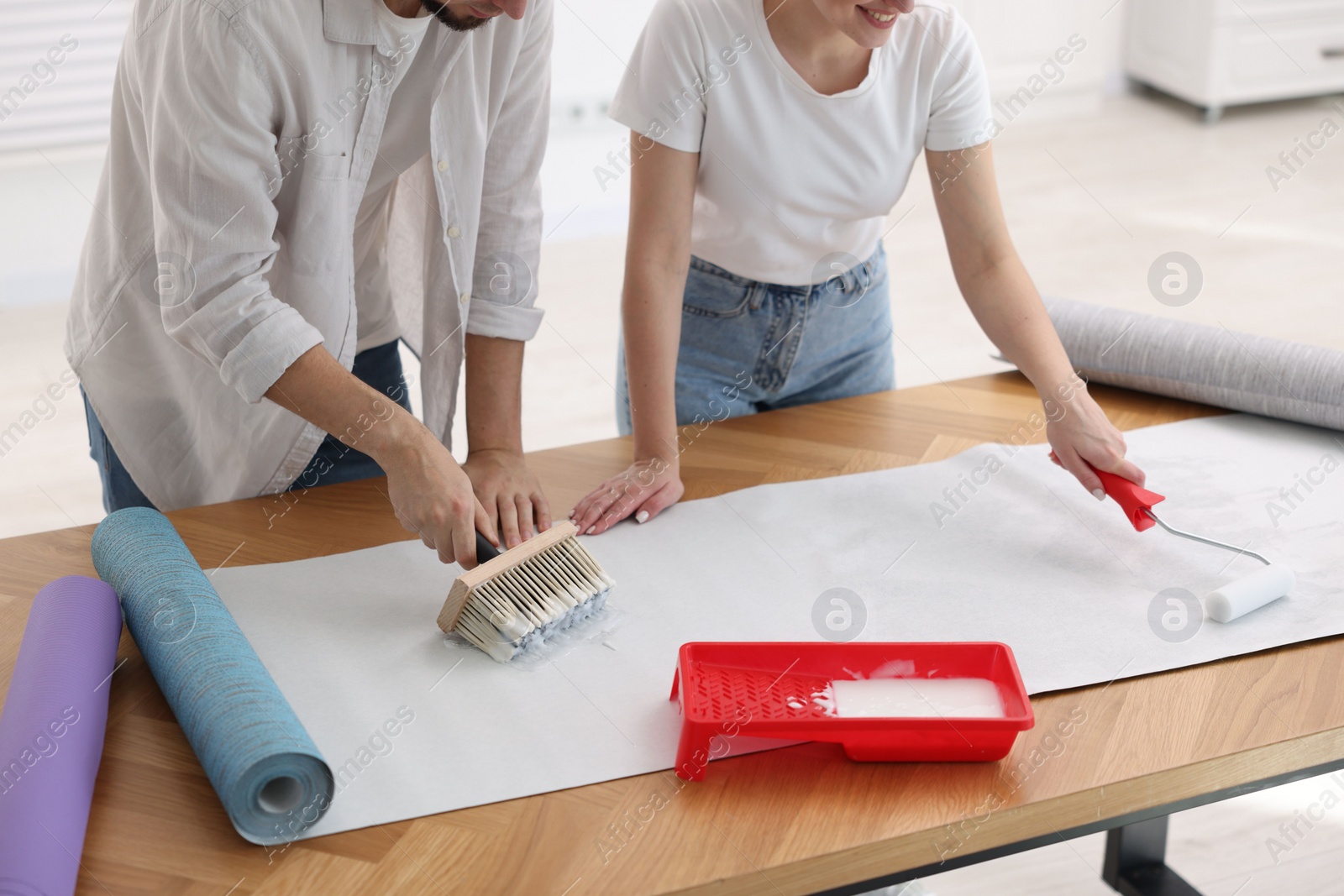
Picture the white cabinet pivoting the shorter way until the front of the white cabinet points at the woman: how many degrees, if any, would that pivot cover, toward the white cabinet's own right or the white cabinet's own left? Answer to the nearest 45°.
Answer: approximately 45° to the white cabinet's own right

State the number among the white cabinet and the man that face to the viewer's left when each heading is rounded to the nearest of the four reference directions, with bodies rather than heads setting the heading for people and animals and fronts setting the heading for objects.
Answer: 0

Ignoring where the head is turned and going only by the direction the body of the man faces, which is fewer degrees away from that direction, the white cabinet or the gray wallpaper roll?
the gray wallpaper roll

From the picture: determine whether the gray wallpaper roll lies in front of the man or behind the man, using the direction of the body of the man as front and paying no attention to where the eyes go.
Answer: in front

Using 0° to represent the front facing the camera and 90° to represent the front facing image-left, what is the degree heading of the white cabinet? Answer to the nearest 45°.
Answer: approximately 315°

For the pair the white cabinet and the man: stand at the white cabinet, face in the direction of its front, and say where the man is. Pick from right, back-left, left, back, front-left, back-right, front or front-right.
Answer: front-right

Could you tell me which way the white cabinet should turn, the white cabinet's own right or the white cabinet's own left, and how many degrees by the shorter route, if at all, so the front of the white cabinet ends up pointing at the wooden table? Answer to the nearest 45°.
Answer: approximately 45° to the white cabinet's own right

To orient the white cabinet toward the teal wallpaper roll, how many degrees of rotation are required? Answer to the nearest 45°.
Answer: approximately 45° to its right

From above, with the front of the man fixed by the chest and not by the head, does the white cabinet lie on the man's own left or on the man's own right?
on the man's own left

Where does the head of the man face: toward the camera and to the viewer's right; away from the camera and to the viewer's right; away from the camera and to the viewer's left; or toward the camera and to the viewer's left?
toward the camera and to the viewer's right

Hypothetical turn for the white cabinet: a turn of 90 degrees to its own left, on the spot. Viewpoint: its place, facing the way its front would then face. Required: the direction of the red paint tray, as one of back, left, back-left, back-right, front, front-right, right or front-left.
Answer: back-right
